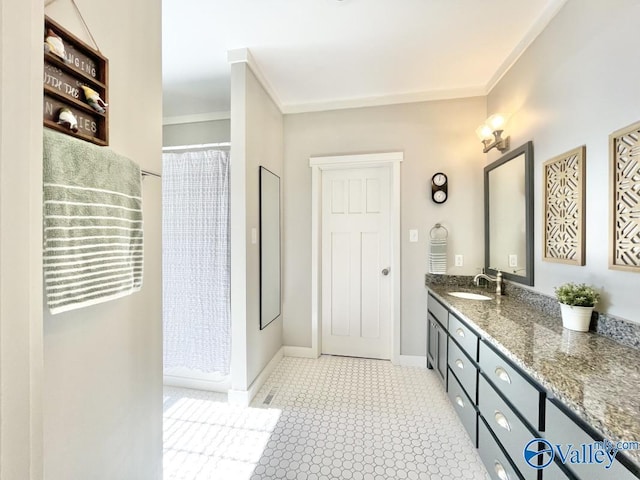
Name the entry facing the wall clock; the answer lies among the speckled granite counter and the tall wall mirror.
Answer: the tall wall mirror

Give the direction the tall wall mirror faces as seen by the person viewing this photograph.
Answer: facing to the right of the viewer

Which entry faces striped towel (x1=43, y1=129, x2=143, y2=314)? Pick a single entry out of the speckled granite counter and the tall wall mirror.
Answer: the speckled granite counter

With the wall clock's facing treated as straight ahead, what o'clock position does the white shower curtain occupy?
The white shower curtain is roughly at 2 o'clock from the wall clock.

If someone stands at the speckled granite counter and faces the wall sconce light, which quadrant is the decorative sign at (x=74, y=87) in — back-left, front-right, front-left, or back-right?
back-left

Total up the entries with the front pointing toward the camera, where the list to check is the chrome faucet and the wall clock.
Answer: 1

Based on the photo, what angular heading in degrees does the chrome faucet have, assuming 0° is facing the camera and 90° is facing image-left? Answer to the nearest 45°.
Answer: approximately 90°
